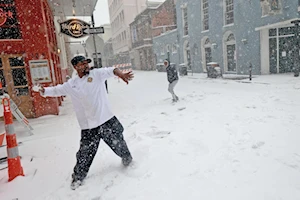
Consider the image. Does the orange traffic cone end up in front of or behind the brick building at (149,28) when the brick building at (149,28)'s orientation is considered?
in front

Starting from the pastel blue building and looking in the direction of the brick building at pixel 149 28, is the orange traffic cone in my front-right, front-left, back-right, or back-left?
back-left

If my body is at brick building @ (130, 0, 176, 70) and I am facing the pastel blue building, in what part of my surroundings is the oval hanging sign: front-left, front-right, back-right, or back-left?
front-right

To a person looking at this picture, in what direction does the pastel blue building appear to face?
facing the viewer and to the left of the viewer

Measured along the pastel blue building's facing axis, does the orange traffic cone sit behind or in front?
in front

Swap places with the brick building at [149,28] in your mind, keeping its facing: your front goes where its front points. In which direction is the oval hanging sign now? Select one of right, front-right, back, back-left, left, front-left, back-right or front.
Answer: front-left

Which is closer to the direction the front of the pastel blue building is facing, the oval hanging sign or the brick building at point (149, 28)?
the oval hanging sign

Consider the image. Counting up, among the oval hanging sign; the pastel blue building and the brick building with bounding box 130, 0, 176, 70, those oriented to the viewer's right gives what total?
0

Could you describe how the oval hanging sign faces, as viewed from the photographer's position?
facing the viewer

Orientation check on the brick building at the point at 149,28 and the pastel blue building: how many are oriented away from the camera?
0

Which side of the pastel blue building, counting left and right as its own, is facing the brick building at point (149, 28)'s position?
right

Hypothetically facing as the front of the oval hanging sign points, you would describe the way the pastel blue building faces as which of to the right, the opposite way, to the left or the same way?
to the right

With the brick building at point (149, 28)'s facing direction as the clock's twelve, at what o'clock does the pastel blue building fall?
The pastel blue building is roughly at 10 o'clock from the brick building.

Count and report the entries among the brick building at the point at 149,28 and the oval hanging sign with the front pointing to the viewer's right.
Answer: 0

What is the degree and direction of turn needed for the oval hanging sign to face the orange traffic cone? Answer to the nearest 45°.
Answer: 0° — it already faces it
